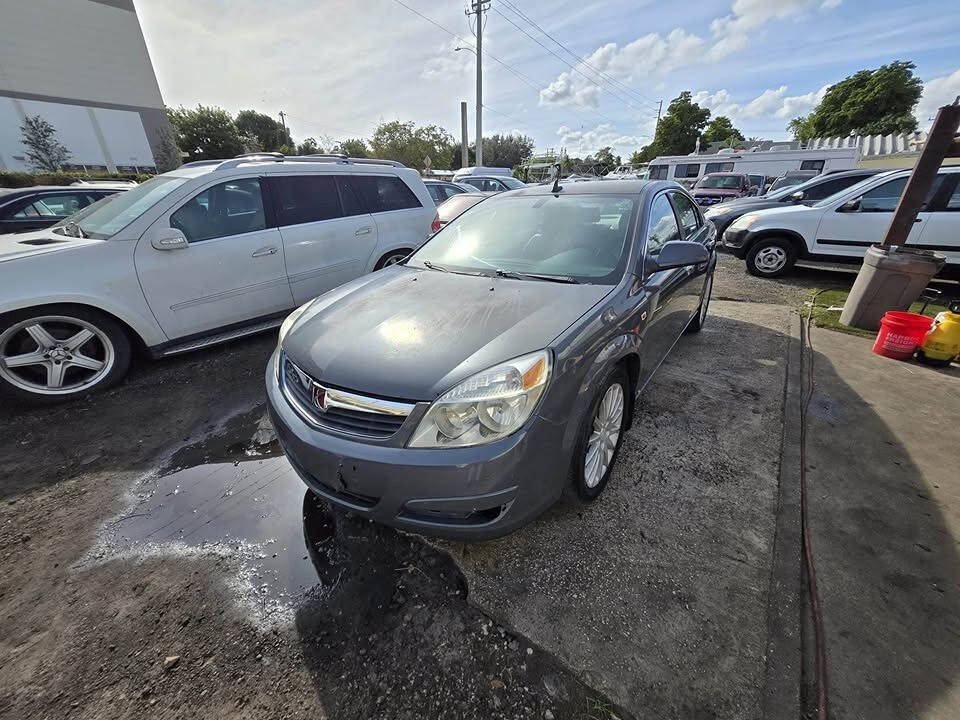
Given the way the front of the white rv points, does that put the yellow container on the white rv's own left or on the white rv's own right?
on the white rv's own left

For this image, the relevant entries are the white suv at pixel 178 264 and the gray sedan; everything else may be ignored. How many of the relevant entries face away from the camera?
0

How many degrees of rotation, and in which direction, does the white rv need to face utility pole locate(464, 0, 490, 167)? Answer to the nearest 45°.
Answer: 0° — it already faces it

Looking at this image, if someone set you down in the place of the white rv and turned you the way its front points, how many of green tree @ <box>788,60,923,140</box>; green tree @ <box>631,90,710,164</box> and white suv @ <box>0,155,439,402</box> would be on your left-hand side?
1

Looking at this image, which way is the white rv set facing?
to the viewer's left

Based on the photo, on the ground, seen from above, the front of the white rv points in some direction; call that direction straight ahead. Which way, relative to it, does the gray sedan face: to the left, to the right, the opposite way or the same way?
to the left

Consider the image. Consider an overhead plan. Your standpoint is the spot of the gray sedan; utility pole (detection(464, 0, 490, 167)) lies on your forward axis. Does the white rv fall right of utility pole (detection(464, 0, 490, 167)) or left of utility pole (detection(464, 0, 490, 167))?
right

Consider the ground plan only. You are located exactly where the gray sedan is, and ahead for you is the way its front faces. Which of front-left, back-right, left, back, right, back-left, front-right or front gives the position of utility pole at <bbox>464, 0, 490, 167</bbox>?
back-right

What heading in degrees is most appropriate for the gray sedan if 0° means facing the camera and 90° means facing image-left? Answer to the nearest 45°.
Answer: approximately 45°

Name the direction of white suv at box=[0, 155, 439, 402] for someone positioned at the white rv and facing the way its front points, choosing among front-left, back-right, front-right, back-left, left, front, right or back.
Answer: left

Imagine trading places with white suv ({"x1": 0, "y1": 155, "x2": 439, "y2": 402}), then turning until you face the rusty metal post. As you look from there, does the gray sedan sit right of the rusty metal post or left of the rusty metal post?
right

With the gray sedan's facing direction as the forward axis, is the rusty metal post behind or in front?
behind

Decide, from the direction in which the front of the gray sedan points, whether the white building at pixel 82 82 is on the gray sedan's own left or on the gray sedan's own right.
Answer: on the gray sedan's own right

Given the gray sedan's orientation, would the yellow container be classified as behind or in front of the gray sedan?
behind

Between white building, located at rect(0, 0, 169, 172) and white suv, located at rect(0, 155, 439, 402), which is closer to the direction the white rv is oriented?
the white building
